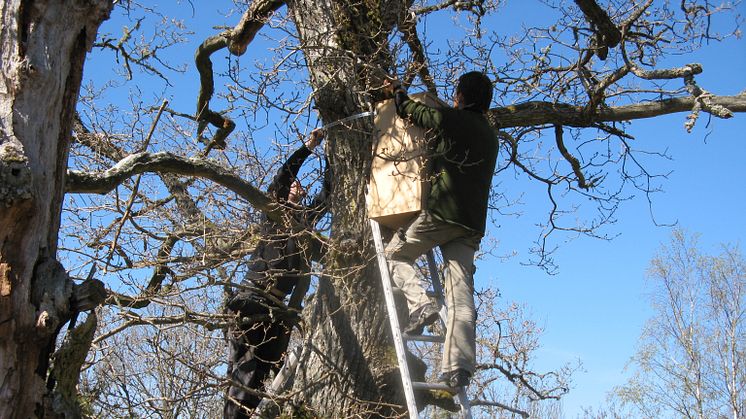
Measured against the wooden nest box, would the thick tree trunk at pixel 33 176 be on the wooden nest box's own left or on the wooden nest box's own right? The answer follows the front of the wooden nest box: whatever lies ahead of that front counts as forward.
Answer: on the wooden nest box's own right

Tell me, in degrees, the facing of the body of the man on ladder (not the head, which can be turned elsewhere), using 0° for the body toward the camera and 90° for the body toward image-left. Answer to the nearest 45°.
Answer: approximately 135°

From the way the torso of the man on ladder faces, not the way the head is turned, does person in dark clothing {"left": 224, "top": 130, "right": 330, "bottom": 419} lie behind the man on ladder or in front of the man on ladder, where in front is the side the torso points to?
in front
